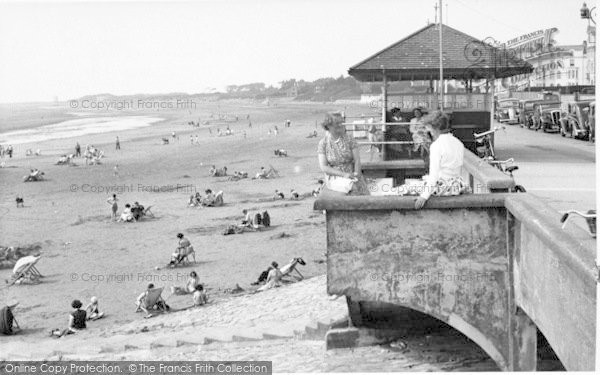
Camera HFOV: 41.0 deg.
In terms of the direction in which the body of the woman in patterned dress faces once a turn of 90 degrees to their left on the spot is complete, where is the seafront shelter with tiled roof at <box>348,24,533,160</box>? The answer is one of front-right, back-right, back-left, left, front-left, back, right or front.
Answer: front-left

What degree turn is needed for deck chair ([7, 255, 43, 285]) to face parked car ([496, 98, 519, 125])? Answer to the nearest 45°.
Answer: approximately 135° to its right

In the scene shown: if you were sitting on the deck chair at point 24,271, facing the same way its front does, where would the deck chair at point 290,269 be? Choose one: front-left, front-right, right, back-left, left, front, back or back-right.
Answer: back-left

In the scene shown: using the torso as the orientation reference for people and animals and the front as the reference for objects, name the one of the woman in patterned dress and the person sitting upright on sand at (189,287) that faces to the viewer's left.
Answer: the person sitting upright on sand

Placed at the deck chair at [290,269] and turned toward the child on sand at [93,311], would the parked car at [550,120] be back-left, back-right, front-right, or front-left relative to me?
back-right

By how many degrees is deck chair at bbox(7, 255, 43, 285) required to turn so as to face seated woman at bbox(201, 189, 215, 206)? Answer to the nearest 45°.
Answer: approximately 135° to its right

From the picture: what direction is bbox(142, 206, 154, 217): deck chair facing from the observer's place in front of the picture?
facing to the left of the viewer

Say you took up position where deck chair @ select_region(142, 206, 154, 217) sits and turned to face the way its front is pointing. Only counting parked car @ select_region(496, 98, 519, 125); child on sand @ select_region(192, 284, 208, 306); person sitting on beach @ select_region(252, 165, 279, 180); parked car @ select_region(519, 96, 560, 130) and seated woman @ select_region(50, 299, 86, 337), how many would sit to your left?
2

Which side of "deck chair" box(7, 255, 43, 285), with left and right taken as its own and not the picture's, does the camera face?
left

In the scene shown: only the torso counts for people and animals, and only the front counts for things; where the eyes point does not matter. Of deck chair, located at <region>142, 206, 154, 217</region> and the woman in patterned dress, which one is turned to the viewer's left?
the deck chair
